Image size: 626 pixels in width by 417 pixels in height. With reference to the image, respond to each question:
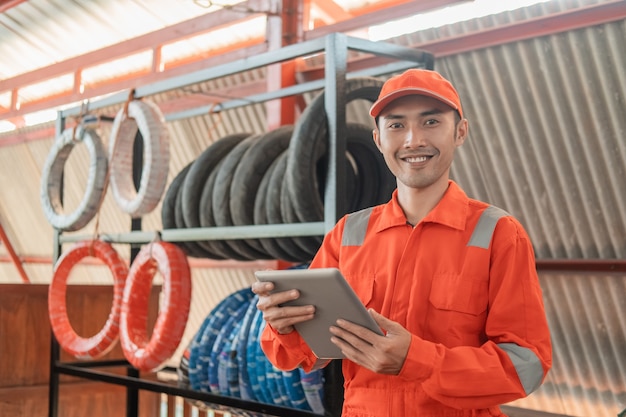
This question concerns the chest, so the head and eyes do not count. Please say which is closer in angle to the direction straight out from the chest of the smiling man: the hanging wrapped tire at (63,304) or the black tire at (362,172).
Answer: the hanging wrapped tire

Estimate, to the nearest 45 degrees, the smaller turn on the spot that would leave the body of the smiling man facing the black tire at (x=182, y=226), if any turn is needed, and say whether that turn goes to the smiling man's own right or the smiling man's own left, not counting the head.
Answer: approximately 90° to the smiling man's own right

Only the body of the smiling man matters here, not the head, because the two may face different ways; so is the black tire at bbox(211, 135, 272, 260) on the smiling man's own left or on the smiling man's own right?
on the smiling man's own right

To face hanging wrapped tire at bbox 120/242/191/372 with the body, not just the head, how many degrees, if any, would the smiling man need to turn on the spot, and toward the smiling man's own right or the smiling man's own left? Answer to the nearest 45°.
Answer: approximately 90° to the smiling man's own right

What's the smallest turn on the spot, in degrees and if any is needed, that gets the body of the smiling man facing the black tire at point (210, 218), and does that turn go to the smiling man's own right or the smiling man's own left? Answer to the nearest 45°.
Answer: approximately 90° to the smiling man's own right

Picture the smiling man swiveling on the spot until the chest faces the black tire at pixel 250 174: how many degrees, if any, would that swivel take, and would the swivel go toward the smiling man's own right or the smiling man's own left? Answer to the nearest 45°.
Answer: approximately 90° to the smiling man's own right

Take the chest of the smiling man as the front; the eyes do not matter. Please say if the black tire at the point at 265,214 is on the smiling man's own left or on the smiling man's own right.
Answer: on the smiling man's own right

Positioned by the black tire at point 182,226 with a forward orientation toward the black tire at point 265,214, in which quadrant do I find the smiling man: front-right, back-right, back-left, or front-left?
front-right

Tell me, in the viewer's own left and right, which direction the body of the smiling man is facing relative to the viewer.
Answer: facing the viewer and to the left of the viewer
